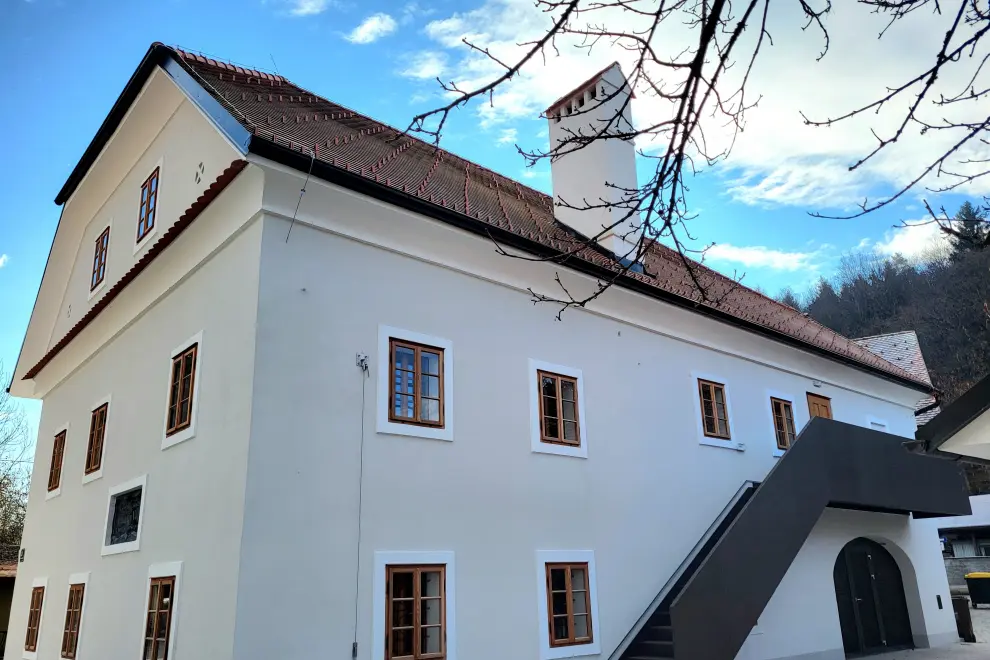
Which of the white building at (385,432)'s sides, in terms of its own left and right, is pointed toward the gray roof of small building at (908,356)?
left

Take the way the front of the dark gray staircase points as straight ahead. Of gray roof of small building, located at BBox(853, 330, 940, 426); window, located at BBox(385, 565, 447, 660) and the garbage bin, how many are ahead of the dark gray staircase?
1

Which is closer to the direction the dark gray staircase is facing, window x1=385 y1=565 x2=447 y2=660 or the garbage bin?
the window

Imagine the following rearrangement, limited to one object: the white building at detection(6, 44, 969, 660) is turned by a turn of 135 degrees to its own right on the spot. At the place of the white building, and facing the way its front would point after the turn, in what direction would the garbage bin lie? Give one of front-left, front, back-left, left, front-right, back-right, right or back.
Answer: back-right

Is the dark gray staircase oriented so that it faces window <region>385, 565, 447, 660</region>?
yes

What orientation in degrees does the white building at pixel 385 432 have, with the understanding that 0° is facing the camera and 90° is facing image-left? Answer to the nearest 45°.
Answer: approximately 315°

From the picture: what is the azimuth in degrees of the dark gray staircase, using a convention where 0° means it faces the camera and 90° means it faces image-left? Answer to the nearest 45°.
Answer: approximately 45°

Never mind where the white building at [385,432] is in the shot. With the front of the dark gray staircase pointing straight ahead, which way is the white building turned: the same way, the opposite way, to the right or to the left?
to the left
